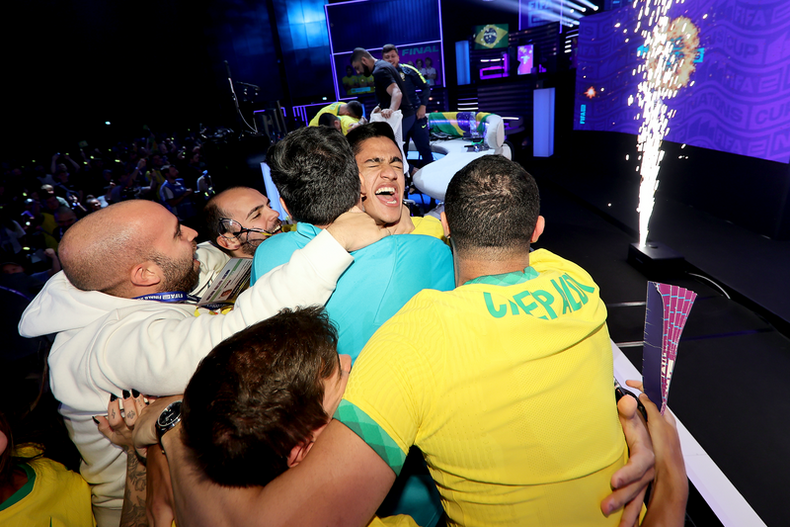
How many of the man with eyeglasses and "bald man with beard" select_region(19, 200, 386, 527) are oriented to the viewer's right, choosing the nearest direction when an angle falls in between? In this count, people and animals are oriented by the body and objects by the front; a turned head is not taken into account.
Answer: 2

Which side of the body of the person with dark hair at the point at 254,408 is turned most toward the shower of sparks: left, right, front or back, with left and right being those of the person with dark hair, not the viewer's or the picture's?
front

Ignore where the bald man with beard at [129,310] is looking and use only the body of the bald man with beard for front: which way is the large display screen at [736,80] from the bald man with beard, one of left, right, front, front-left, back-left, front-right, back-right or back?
front

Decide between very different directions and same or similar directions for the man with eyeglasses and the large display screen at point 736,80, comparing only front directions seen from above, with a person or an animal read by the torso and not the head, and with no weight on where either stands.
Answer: very different directions

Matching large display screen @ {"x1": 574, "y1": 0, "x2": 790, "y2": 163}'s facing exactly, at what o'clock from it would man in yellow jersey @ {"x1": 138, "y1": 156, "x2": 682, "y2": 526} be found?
The man in yellow jersey is roughly at 11 o'clock from the large display screen.

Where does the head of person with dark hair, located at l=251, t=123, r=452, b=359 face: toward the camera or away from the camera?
away from the camera

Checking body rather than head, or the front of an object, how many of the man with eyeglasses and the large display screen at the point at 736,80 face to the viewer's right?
1

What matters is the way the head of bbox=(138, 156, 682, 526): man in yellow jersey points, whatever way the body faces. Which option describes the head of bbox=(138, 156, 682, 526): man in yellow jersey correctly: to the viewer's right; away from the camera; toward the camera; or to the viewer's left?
away from the camera

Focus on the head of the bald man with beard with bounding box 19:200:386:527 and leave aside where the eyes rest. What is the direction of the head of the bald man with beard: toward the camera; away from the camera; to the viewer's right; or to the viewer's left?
to the viewer's right

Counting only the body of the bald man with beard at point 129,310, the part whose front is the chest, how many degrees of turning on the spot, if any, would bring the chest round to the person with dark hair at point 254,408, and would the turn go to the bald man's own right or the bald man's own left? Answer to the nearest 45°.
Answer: approximately 90° to the bald man's own right

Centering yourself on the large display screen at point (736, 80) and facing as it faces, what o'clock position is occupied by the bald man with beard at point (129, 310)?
The bald man with beard is roughly at 11 o'clock from the large display screen.

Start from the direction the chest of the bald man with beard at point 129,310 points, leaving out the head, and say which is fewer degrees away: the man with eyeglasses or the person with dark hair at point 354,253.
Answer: the person with dark hair

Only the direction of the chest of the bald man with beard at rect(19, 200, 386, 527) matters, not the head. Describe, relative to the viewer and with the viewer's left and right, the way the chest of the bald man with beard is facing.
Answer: facing to the right of the viewer

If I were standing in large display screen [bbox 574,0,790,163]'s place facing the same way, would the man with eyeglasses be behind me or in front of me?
in front

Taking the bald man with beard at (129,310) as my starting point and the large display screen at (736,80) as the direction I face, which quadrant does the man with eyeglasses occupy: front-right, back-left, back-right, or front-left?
front-left

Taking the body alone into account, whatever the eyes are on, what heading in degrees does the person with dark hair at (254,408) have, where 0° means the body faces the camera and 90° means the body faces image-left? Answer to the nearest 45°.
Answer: approximately 225°

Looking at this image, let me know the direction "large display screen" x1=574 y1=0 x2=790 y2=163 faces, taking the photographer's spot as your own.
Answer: facing the viewer and to the left of the viewer

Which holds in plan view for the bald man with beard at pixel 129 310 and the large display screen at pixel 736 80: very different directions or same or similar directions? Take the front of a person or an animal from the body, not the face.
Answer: very different directions
